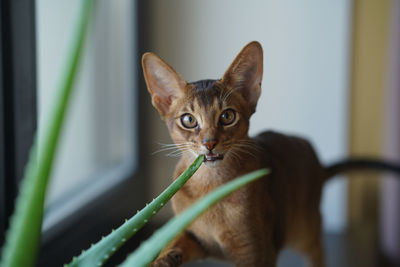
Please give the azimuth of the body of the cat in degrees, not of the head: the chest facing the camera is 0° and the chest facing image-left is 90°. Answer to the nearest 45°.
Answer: approximately 45°

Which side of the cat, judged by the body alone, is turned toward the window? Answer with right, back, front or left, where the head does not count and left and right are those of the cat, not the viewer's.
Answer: right
